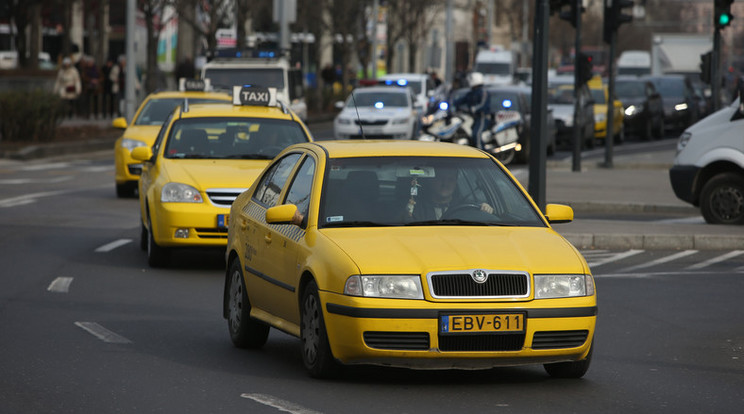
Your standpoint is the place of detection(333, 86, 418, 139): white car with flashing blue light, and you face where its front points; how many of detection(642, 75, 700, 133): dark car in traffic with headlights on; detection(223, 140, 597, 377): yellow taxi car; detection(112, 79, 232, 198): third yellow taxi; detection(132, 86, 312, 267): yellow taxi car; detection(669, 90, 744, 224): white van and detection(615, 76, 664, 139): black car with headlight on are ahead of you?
4

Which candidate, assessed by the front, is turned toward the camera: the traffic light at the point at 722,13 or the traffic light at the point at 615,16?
the traffic light at the point at 722,13

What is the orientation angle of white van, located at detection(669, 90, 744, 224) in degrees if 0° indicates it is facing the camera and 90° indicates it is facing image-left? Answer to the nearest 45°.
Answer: approximately 90°

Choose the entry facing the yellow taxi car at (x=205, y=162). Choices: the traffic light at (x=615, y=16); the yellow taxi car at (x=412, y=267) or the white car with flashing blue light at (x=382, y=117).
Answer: the white car with flashing blue light

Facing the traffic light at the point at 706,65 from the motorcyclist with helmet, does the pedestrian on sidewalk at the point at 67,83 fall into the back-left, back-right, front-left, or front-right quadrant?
back-left

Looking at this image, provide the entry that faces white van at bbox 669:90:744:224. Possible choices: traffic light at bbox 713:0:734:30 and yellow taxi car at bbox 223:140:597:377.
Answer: the traffic light

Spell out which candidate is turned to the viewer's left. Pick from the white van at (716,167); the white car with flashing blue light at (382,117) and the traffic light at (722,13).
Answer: the white van

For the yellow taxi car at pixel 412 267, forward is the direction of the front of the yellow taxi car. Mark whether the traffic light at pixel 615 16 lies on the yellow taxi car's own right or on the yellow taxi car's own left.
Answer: on the yellow taxi car's own left

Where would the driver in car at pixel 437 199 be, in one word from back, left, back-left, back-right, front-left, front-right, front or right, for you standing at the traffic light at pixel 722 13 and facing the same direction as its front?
front

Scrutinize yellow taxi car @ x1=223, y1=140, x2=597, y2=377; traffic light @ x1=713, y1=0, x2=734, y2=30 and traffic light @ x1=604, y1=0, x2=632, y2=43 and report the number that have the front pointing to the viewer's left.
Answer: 0

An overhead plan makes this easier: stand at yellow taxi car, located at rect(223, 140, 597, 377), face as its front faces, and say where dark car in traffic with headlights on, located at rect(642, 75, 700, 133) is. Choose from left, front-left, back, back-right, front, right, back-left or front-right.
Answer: back-left

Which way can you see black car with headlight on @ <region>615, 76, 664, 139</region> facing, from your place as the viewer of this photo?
facing the viewer and to the left of the viewer

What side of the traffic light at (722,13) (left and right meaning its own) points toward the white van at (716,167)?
front

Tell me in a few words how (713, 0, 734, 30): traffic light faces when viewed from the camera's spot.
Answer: facing the viewer

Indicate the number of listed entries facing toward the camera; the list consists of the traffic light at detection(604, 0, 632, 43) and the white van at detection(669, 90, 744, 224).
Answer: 0
